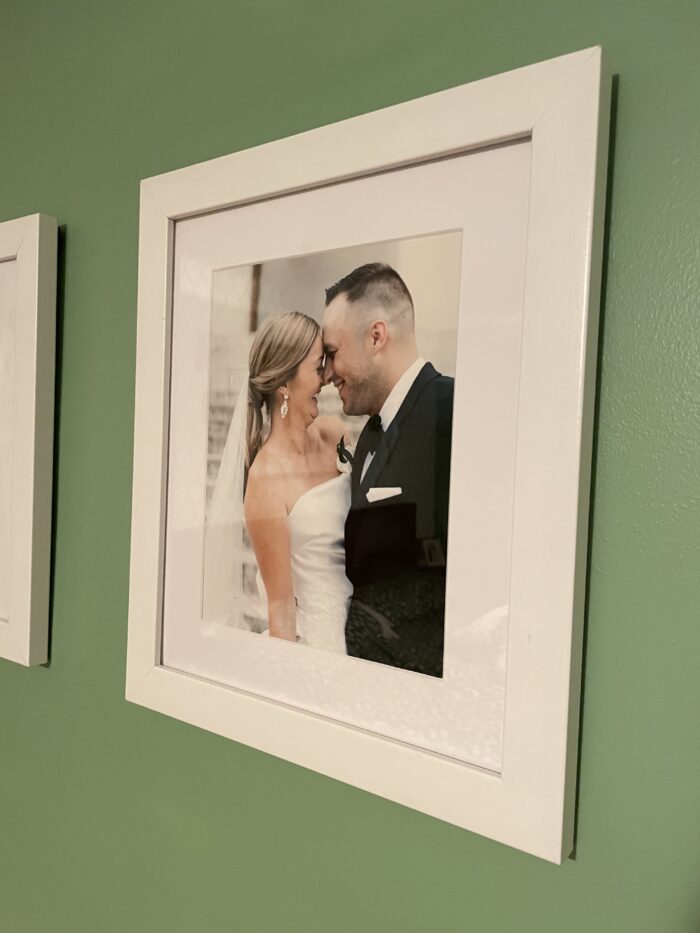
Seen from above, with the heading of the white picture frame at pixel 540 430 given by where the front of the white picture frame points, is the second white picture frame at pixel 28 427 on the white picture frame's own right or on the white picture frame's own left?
on the white picture frame's own right

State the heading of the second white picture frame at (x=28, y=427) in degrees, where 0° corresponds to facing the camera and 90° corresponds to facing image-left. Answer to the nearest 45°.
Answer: approximately 45°

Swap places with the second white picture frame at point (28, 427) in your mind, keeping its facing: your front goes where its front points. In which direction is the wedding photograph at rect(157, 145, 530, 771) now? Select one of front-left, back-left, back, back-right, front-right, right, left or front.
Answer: left

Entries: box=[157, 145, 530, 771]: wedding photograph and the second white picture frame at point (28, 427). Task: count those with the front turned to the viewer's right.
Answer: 0

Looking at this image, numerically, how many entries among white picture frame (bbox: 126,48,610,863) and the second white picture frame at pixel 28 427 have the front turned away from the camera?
0

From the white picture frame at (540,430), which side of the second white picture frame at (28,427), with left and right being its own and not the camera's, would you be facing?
left

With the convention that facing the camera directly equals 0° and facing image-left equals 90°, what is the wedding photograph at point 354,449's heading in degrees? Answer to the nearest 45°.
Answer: approximately 45°
